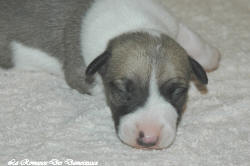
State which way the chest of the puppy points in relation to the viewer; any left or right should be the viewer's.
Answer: facing the viewer and to the right of the viewer
